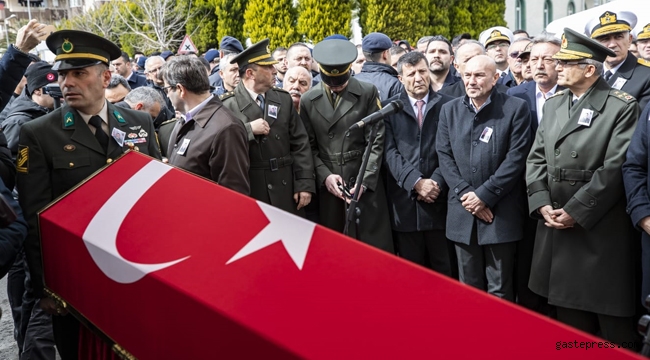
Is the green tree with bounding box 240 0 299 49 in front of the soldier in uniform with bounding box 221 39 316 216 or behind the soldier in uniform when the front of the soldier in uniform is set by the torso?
behind

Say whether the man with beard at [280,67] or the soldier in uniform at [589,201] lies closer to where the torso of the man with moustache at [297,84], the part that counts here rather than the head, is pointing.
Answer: the soldier in uniform

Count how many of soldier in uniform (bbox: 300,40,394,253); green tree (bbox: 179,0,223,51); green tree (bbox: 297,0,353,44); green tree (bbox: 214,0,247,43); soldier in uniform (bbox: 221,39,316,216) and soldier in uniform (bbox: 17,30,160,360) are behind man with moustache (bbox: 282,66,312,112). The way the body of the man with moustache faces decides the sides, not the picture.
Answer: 3

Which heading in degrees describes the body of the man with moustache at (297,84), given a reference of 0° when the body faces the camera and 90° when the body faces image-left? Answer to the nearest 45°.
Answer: approximately 0°

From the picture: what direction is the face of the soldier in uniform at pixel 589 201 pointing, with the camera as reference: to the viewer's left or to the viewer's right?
to the viewer's left

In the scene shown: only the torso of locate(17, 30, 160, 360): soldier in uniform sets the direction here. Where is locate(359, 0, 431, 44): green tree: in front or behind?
behind

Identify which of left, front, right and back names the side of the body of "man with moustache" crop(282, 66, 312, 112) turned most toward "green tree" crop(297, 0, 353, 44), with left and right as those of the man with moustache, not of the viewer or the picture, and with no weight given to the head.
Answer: back

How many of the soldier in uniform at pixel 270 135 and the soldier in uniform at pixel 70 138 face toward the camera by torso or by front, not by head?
2
